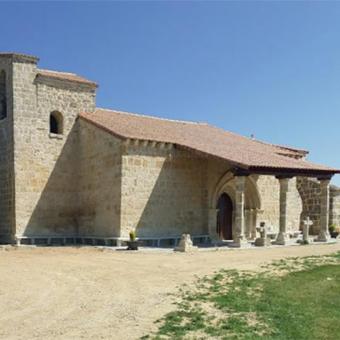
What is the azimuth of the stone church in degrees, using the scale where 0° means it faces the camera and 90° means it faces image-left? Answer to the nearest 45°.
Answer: approximately 315°
